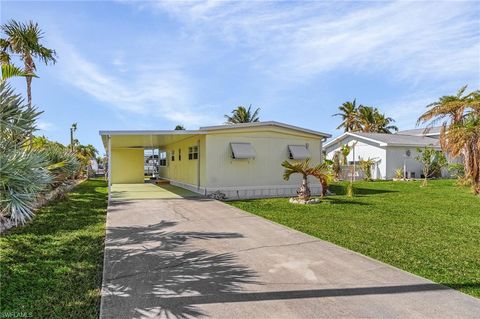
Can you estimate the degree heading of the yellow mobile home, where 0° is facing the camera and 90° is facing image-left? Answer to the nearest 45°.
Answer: approximately 0°

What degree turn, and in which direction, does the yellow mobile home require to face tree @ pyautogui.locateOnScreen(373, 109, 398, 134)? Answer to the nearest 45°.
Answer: approximately 135° to its left

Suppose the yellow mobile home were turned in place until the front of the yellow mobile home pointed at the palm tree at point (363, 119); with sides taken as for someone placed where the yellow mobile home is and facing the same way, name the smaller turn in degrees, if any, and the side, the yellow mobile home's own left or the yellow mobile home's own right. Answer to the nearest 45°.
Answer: approximately 135° to the yellow mobile home's own left

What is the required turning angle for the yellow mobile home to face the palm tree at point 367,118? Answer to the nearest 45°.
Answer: approximately 135° to its left

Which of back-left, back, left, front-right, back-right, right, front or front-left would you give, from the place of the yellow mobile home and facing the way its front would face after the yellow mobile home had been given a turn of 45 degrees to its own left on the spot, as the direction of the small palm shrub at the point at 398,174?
left

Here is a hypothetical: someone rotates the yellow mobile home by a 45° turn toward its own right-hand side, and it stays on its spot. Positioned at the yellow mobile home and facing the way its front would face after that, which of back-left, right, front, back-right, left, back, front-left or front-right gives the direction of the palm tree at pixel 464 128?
back-left

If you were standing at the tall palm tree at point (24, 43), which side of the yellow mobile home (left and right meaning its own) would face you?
right

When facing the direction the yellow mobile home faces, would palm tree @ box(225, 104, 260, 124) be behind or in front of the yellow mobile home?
behind
